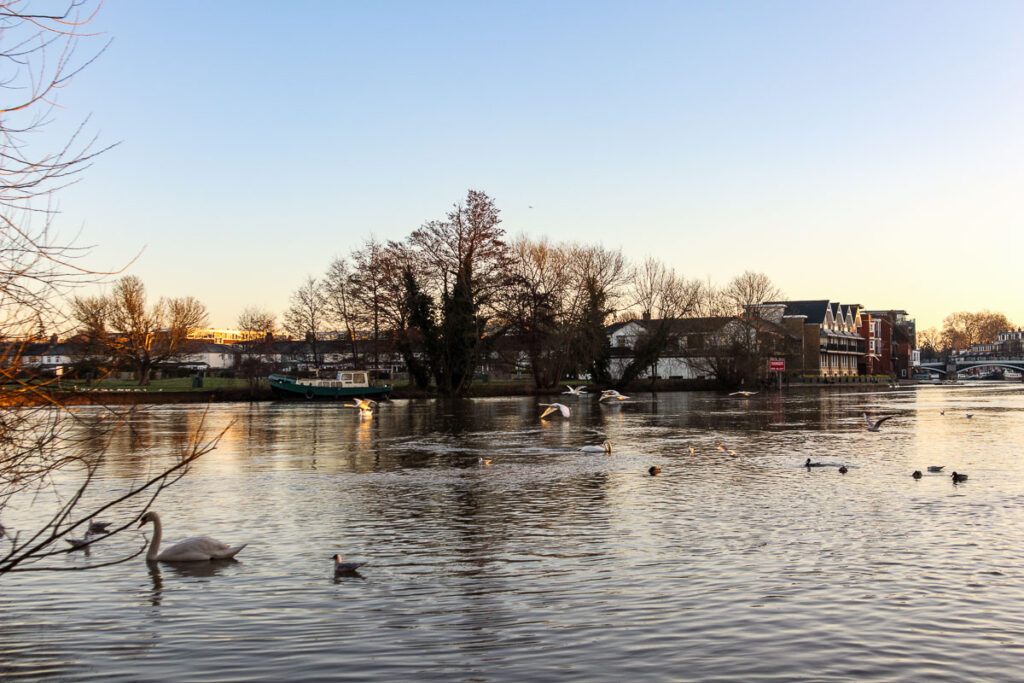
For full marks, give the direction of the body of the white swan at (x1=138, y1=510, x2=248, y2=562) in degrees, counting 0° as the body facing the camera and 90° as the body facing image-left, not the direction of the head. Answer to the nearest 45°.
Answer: approximately 90°
